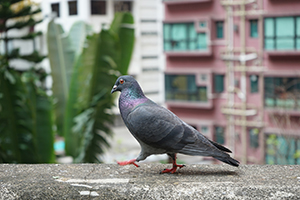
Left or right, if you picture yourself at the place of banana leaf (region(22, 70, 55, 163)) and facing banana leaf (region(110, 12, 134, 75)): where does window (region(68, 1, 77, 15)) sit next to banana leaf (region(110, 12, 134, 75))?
left

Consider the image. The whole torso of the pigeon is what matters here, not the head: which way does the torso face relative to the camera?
to the viewer's left

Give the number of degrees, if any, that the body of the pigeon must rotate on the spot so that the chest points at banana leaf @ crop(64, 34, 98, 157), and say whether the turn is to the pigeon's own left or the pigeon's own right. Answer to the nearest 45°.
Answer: approximately 90° to the pigeon's own right

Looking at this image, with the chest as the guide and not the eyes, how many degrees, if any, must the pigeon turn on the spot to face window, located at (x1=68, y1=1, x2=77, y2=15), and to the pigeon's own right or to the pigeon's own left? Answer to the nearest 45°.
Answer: approximately 90° to the pigeon's own right

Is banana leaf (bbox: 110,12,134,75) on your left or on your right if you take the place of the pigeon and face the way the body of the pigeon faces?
on your right

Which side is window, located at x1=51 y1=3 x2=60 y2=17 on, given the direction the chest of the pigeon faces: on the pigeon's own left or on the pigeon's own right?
on the pigeon's own right

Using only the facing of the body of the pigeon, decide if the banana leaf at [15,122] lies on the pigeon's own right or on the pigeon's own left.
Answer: on the pigeon's own right

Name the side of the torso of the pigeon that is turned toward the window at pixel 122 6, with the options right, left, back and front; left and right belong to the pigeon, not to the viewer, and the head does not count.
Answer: right
